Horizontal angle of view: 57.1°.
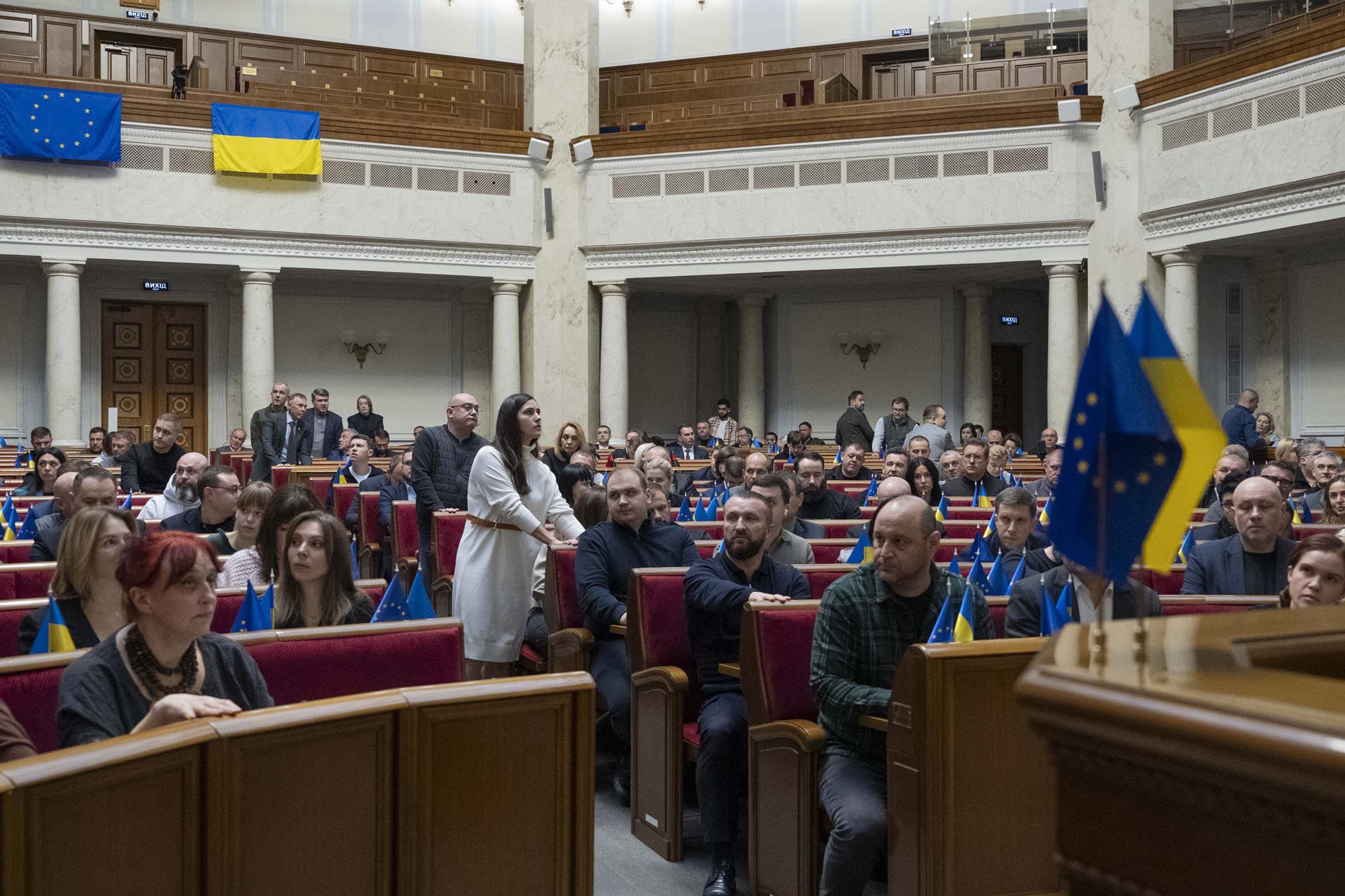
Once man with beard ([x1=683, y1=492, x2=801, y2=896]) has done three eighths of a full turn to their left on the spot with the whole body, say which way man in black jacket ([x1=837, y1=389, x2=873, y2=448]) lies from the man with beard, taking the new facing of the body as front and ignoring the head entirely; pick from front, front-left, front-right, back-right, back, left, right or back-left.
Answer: front-left

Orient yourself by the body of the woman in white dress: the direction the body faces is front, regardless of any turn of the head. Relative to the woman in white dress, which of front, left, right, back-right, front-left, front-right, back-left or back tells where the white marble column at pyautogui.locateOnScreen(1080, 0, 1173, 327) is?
left

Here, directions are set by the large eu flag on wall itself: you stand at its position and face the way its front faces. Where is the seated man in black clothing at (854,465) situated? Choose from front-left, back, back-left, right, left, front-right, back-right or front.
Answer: front-left

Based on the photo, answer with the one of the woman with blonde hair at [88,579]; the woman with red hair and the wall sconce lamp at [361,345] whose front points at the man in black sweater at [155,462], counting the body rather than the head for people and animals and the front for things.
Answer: the wall sconce lamp

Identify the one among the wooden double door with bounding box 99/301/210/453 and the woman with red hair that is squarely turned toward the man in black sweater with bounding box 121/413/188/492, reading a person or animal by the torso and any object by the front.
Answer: the wooden double door

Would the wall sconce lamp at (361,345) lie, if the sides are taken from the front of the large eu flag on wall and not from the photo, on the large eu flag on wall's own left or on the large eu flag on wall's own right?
on the large eu flag on wall's own left

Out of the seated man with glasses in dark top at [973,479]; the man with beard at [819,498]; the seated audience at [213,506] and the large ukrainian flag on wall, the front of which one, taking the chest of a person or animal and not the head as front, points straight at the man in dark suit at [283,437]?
the large ukrainian flag on wall

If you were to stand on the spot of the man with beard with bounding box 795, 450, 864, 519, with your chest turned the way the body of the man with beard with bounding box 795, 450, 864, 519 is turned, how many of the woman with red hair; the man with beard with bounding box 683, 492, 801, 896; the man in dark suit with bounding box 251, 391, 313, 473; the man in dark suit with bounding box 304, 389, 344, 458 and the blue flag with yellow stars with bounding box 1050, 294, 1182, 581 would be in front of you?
3

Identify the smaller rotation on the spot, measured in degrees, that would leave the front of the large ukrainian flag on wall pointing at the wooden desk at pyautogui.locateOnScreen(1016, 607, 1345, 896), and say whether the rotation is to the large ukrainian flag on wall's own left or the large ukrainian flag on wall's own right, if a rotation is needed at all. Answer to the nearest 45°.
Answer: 0° — it already faces it

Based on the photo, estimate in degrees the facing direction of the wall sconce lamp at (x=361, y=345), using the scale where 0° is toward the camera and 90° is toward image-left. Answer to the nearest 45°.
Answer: approximately 0°

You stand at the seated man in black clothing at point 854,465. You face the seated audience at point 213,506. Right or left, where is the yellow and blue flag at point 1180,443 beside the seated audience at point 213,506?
left

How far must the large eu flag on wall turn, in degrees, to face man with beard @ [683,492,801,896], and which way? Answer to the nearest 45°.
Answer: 0° — it already faces them

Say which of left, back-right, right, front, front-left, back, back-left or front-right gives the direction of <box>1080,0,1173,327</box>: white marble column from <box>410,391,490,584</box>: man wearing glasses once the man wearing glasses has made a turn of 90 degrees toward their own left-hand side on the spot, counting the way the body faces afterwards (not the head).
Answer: front

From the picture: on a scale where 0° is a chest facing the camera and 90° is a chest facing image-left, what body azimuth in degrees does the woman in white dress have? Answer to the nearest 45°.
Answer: approximately 315°

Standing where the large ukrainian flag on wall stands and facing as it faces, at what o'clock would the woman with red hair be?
The woman with red hair is roughly at 12 o'clock from the large ukrainian flag on wall.

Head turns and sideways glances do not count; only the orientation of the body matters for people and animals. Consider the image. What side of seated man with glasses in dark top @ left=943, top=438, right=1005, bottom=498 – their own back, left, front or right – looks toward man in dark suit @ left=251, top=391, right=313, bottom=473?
right
